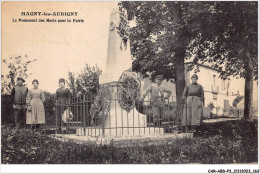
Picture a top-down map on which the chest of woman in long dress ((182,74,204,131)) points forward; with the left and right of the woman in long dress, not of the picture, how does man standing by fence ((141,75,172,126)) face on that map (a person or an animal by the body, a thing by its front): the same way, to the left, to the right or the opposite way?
the same way

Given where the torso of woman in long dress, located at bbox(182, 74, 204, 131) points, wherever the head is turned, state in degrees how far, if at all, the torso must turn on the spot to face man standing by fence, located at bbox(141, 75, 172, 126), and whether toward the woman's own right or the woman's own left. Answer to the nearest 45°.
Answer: approximately 90° to the woman's own right

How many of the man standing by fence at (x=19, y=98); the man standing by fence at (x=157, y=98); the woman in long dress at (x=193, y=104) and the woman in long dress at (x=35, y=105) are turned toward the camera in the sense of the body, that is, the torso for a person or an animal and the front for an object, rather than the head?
4

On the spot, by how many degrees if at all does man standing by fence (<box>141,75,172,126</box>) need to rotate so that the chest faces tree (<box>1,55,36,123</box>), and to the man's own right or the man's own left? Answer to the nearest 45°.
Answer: approximately 90° to the man's own right

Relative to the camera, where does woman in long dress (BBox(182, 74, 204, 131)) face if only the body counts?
toward the camera

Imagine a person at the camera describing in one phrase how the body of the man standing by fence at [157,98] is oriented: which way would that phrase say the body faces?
toward the camera

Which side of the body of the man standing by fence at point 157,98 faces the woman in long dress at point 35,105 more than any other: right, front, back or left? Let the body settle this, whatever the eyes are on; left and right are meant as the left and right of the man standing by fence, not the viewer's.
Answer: right

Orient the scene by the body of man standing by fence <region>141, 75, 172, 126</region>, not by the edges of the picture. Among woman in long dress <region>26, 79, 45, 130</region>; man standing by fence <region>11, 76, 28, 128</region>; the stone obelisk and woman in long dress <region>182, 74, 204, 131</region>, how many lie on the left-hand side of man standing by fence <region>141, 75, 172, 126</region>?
1
